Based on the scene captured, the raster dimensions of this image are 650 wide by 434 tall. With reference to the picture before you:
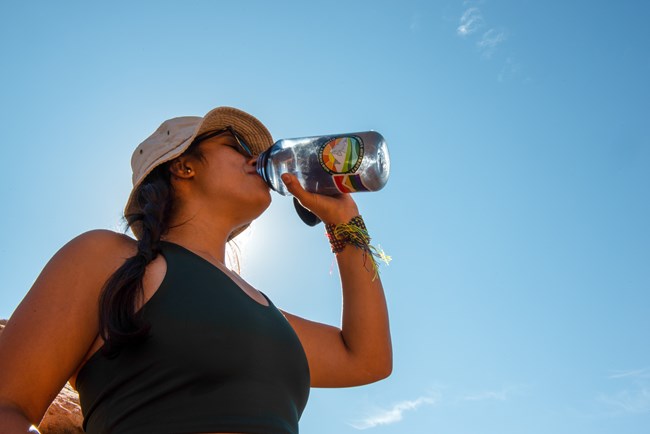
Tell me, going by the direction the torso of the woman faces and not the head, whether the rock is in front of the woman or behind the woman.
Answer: behind

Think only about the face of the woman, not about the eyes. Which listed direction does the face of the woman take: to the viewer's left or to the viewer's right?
to the viewer's right

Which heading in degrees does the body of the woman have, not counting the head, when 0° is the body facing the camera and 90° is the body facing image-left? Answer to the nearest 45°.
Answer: approximately 315°
